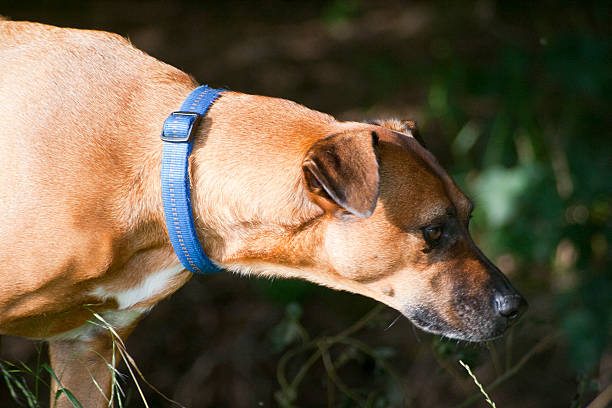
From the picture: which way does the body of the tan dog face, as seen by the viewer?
to the viewer's right
